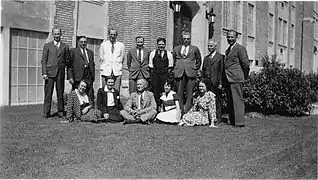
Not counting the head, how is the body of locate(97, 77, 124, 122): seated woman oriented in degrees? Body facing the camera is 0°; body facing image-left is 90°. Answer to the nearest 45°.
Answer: approximately 0°

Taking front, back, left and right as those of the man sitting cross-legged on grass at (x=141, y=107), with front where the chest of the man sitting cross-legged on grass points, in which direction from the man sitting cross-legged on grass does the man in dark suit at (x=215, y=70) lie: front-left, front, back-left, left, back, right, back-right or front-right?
left

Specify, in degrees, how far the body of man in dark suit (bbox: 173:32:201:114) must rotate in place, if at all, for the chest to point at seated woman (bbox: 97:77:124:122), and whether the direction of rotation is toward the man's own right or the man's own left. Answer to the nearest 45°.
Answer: approximately 90° to the man's own right

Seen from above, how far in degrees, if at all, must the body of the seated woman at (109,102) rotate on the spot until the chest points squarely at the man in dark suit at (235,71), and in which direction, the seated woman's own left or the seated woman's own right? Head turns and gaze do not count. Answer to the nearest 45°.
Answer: approximately 90° to the seated woman's own left

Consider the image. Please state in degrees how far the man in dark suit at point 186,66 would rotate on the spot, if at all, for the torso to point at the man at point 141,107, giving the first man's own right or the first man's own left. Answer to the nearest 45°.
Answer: approximately 45° to the first man's own right

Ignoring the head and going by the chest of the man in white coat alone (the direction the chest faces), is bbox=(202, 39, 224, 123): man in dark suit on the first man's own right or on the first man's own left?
on the first man's own left

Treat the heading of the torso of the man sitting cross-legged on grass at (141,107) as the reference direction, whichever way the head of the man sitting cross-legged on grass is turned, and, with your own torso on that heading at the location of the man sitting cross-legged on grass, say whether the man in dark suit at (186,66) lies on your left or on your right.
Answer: on your left

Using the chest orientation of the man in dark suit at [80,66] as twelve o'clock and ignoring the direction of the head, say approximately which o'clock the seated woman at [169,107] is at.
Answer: The seated woman is roughly at 11 o'clock from the man in dark suit.

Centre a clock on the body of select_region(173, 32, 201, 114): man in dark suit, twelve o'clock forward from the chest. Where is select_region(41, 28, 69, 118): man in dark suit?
select_region(41, 28, 69, 118): man in dark suit is roughly at 3 o'clock from select_region(173, 32, 201, 114): man in dark suit.

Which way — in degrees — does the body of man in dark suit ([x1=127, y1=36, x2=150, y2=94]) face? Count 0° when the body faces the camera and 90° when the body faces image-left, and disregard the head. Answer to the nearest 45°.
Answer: approximately 0°

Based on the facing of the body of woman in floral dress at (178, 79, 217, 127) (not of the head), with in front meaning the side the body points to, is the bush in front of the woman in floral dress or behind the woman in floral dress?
behind

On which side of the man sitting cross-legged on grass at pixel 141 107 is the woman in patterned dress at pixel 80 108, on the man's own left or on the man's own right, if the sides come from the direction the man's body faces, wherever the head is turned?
on the man's own right

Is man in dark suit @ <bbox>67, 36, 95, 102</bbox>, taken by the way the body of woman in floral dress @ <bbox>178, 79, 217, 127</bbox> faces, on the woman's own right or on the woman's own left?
on the woman's own right
